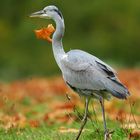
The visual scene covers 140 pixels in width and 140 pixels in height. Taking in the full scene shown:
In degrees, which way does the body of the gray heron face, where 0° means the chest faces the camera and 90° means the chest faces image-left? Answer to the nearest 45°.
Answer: approximately 90°
